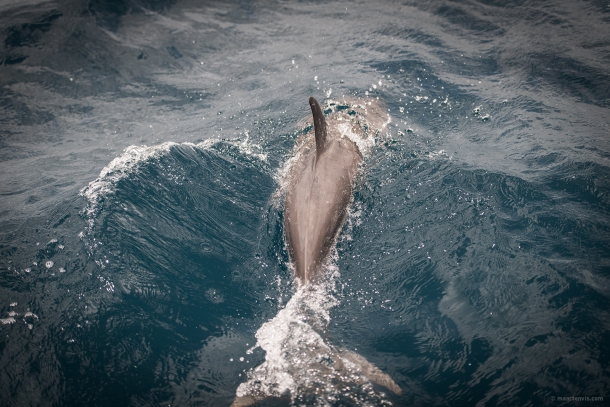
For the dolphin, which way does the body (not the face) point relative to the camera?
away from the camera

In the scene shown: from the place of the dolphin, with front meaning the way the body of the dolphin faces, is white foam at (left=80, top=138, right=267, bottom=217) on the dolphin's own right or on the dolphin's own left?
on the dolphin's own left
